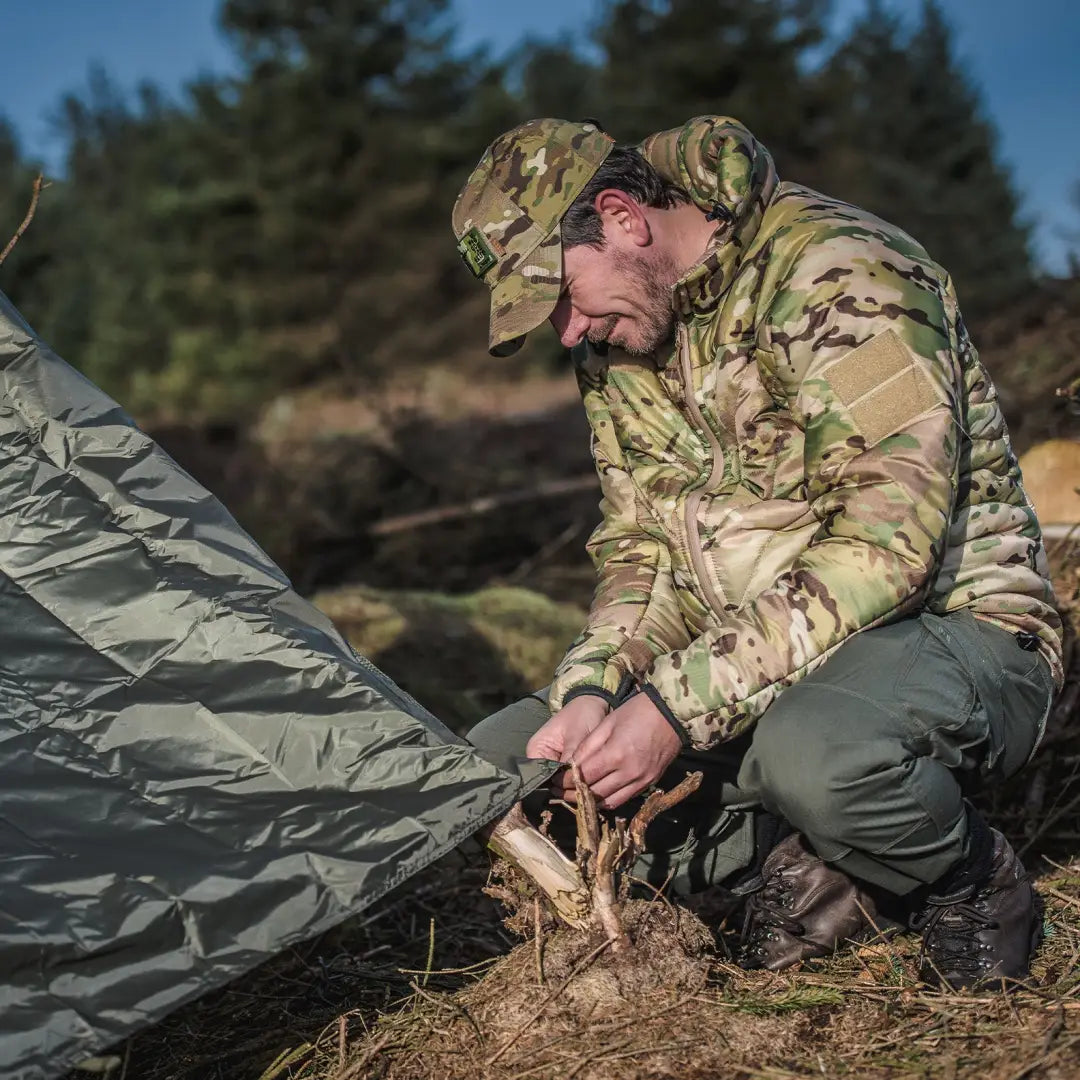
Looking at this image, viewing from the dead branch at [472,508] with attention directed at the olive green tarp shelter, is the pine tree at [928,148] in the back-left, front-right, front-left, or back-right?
back-left

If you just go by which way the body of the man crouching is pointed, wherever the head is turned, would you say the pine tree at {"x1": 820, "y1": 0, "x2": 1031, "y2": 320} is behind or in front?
behind

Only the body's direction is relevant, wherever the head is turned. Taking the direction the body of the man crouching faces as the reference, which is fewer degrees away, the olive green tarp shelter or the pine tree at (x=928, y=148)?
the olive green tarp shelter

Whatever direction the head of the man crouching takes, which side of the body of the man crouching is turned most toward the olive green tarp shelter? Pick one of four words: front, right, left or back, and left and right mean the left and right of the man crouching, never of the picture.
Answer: front

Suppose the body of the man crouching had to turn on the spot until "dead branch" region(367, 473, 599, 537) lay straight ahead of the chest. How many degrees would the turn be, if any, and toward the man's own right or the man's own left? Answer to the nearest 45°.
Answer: approximately 135° to the man's own right

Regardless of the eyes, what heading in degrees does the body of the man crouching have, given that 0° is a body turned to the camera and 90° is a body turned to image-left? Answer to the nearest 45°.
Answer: approximately 45°
